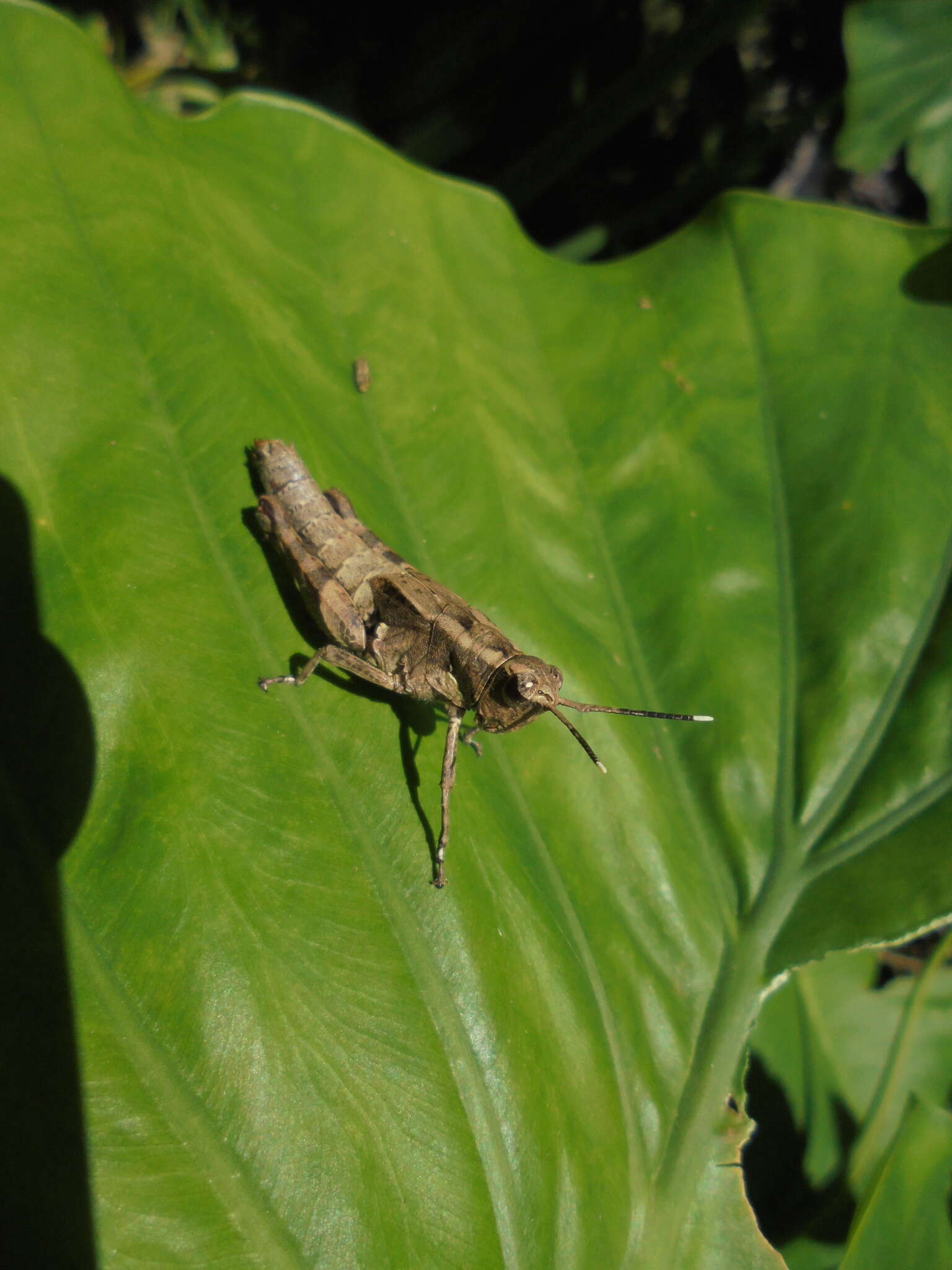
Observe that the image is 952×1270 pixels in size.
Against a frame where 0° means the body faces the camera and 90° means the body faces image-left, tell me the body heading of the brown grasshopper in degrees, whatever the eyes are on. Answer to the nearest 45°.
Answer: approximately 315°

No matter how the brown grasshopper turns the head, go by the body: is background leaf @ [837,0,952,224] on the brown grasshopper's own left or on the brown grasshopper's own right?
on the brown grasshopper's own left
